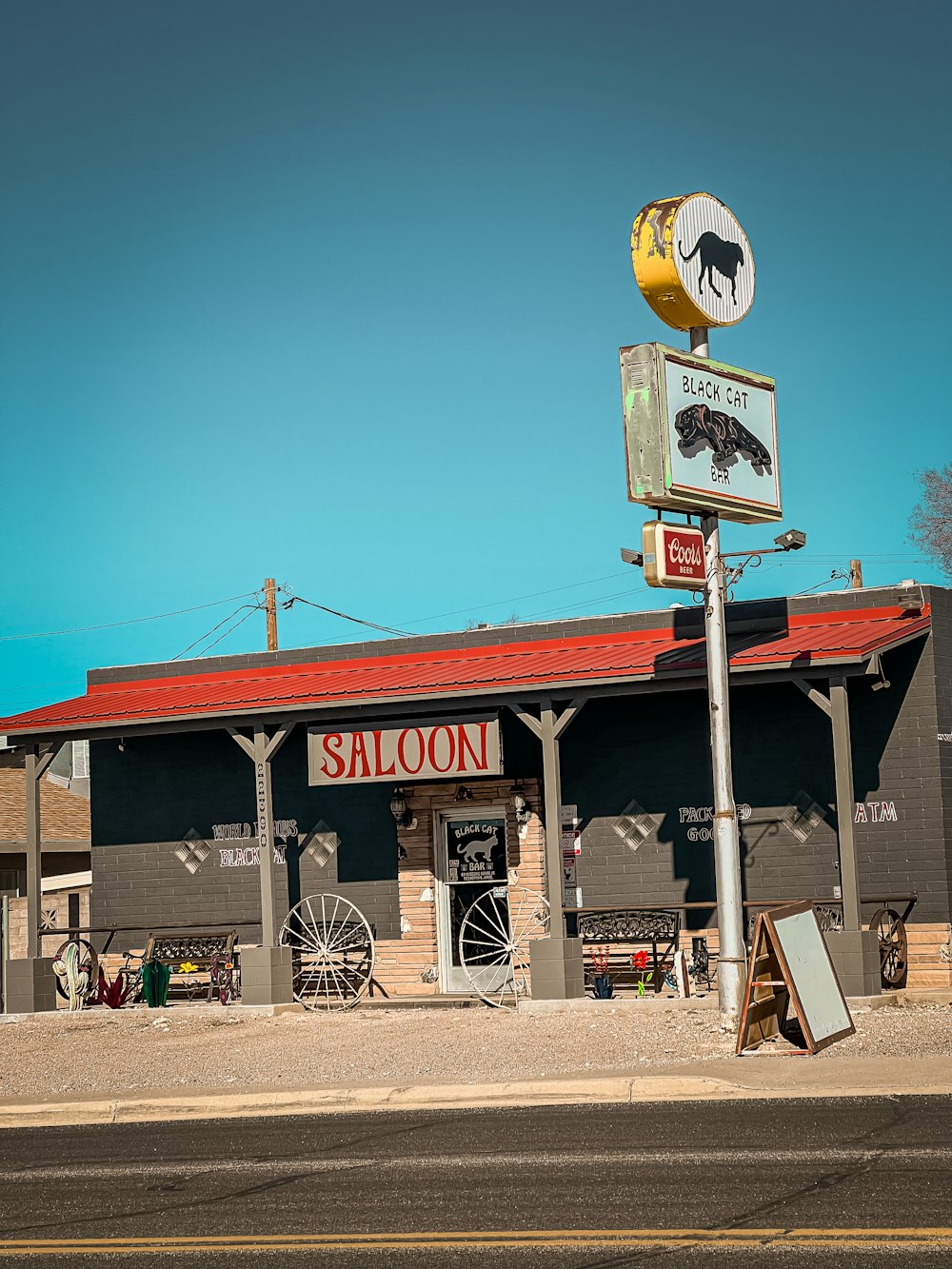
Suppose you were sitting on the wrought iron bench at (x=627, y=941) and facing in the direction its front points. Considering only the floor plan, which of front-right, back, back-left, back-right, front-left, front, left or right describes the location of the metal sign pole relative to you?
front

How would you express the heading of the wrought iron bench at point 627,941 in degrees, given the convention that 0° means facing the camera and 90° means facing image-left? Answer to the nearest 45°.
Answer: approximately 0°

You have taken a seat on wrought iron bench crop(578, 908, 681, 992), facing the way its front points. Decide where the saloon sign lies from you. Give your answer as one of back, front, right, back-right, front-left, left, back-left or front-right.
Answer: right

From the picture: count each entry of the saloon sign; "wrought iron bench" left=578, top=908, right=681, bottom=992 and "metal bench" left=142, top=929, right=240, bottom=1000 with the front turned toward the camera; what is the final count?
3

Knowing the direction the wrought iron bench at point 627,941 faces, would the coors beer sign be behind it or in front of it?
in front

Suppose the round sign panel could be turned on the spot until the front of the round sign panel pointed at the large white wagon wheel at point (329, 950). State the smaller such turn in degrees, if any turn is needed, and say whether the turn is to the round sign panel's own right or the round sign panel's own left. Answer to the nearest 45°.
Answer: approximately 180°

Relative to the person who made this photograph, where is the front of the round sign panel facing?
facing the viewer and to the right of the viewer

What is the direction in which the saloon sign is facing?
toward the camera

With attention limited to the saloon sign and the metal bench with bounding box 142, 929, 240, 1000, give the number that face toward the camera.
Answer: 2

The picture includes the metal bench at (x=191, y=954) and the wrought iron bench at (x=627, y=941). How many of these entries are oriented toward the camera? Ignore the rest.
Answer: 2

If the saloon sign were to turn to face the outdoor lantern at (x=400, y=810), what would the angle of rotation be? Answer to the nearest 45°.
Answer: approximately 180°

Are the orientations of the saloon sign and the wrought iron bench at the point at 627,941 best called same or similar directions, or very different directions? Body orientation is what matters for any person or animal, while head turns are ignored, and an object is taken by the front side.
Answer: same or similar directions

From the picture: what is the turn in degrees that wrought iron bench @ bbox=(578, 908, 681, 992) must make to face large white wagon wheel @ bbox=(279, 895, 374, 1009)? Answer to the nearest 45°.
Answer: approximately 90° to its right

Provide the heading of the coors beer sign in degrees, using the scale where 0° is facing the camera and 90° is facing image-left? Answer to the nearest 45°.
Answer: approximately 315°

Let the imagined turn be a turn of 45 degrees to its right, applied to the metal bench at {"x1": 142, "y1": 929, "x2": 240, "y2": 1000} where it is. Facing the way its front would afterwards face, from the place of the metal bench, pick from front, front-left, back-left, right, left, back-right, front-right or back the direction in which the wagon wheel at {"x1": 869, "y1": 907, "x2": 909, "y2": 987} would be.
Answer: left

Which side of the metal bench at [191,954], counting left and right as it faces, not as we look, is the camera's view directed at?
front

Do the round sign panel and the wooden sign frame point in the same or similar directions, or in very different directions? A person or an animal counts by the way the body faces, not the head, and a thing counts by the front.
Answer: same or similar directions
